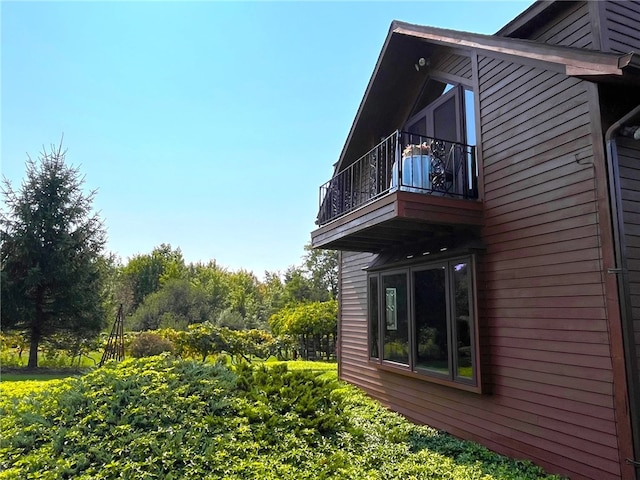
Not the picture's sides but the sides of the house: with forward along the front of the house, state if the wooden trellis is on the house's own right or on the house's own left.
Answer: on the house's own right

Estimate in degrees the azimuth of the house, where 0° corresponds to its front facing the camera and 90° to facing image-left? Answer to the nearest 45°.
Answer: approximately 45°

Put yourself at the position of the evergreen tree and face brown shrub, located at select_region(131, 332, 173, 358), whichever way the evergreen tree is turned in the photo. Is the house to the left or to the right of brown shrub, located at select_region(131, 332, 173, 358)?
right
